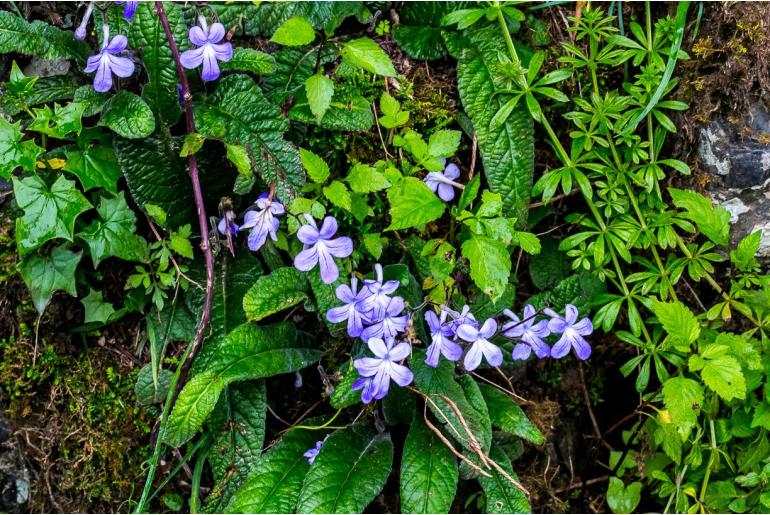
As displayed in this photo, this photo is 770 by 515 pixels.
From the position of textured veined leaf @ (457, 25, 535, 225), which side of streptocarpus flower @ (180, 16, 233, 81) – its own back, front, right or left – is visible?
left

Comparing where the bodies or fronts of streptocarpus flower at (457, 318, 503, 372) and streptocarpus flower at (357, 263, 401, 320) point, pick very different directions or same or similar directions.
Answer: same or similar directions

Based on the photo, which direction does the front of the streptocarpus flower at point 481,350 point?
toward the camera

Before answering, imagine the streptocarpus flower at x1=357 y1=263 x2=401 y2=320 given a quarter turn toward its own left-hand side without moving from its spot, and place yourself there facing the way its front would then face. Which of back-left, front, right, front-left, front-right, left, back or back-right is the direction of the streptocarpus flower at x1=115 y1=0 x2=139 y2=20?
back-left

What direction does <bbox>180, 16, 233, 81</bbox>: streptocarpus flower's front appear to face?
toward the camera

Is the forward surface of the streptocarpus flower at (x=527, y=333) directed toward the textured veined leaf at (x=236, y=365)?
no

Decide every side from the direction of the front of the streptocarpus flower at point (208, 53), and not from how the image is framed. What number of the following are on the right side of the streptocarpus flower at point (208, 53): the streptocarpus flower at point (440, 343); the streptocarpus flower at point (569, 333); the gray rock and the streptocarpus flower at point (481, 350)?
0

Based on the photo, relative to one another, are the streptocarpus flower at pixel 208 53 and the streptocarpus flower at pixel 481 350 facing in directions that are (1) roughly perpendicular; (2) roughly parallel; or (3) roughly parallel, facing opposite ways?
roughly parallel

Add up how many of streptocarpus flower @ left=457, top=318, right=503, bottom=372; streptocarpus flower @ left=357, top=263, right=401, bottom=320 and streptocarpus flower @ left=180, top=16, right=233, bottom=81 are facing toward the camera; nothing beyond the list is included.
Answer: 3

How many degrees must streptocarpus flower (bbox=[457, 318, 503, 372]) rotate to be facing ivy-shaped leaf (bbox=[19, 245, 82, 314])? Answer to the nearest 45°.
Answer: approximately 90° to its right
